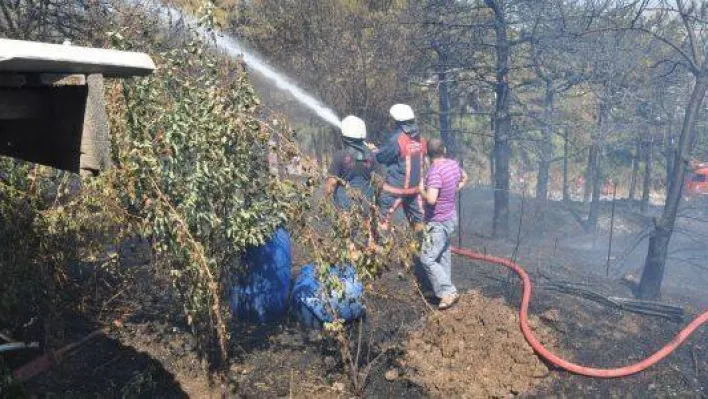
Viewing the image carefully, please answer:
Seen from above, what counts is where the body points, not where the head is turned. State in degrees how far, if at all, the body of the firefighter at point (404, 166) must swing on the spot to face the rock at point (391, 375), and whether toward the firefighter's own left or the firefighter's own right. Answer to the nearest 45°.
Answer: approximately 135° to the firefighter's own left

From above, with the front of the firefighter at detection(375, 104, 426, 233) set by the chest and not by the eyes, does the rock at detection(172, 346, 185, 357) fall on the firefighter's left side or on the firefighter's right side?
on the firefighter's left side

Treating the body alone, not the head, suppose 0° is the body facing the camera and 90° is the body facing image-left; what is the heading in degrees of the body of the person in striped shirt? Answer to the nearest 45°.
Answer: approximately 135°

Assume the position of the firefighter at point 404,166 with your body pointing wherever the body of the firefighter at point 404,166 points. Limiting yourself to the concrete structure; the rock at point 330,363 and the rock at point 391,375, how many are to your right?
0

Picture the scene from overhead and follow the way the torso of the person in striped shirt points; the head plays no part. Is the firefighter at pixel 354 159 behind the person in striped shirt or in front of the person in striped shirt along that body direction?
in front

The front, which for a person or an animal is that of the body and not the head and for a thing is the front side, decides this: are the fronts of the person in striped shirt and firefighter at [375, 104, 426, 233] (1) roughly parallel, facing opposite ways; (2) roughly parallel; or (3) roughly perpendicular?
roughly parallel

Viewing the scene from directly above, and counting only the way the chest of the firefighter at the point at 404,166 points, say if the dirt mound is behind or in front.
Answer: behind

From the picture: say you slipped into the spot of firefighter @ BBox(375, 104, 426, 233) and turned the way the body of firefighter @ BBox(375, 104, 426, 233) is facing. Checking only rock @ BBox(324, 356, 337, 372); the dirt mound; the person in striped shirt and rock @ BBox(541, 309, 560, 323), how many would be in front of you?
0

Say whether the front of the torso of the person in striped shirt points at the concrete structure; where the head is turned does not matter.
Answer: no

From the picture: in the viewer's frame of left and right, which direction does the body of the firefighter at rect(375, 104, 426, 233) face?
facing away from the viewer and to the left of the viewer

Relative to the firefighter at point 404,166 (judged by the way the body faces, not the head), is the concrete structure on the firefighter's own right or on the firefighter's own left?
on the firefighter's own left

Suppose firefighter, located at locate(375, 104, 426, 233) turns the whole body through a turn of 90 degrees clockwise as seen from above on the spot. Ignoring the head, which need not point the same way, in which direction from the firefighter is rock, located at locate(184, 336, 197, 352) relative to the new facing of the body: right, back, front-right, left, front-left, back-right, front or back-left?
back

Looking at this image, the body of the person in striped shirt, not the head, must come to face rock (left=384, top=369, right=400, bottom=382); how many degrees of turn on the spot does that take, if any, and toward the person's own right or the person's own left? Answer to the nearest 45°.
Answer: approximately 135° to the person's own left

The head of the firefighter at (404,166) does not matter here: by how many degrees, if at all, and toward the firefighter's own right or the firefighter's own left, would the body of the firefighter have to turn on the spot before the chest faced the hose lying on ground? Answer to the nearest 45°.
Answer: approximately 180°

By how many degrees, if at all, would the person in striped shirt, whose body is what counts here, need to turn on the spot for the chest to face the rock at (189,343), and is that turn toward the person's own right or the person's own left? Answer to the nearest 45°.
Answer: approximately 90° to the person's own left

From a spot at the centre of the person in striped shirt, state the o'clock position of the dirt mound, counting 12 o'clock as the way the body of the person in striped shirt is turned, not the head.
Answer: The dirt mound is roughly at 7 o'clock from the person in striped shirt.

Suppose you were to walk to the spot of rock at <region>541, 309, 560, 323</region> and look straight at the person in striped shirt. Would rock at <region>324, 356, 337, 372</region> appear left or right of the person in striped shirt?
left

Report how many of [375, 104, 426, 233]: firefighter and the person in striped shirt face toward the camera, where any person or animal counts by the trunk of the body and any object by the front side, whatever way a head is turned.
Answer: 0
